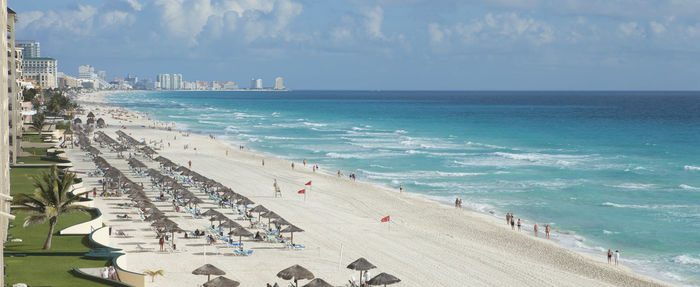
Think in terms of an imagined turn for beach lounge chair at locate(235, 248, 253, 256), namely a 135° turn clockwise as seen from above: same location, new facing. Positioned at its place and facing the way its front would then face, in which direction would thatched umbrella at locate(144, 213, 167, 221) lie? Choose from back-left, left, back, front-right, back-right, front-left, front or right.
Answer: right

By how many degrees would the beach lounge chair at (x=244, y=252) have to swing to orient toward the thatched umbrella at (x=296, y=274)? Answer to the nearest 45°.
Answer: approximately 90° to its right

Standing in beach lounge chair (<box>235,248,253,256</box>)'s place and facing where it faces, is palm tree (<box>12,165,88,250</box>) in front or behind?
behind

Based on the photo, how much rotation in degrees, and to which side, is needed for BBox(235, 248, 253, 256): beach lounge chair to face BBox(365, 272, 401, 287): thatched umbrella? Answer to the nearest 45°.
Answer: approximately 45° to its right

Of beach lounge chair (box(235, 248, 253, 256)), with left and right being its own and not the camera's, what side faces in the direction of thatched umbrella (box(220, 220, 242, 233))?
left

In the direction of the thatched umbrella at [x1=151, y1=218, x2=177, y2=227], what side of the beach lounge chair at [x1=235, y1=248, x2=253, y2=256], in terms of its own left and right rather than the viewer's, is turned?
back

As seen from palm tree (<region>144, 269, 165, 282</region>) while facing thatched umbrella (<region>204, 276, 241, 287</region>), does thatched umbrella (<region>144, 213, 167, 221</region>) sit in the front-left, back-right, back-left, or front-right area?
back-left

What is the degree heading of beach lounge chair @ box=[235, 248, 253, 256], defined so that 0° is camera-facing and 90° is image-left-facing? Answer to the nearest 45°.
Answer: approximately 270°

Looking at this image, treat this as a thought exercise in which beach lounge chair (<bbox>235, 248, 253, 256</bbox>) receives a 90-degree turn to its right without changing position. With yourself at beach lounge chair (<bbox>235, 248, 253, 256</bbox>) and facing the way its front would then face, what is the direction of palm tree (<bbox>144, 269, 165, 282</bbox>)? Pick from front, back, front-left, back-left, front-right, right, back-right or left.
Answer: front-right
